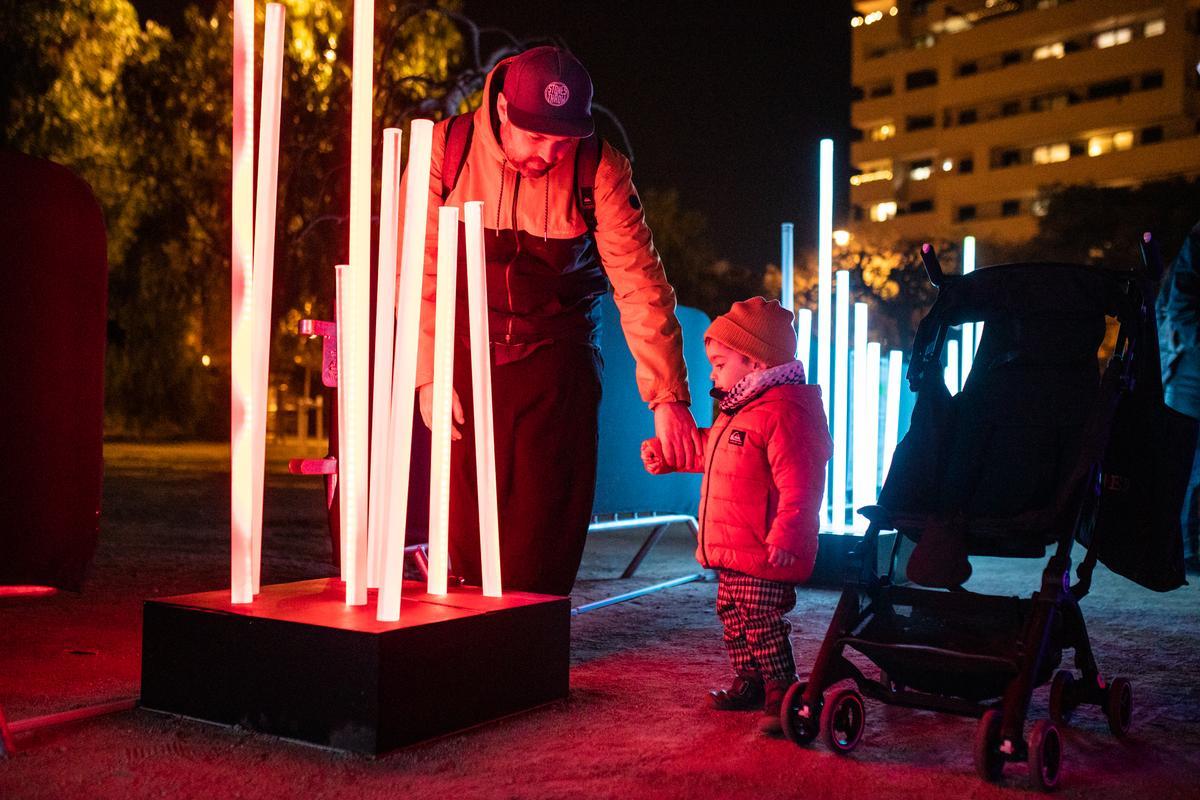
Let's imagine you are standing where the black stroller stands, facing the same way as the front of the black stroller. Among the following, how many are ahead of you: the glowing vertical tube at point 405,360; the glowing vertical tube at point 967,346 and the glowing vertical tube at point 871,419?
1

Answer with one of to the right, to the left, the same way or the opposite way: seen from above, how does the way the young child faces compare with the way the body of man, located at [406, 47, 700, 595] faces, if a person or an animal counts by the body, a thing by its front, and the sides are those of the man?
to the right

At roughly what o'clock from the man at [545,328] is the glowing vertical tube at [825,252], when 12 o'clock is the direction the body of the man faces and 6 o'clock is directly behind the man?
The glowing vertical tube is roughly at 7 o'clock from the man.

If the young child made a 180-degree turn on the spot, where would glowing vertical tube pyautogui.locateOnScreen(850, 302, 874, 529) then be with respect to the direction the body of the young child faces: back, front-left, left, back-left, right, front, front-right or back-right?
left

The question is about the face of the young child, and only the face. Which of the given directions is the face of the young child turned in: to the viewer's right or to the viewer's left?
to the viewer's left

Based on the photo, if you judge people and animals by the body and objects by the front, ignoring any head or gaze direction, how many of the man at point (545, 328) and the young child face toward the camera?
1

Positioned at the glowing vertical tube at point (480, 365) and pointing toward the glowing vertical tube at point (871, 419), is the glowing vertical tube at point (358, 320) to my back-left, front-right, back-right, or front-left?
back-left

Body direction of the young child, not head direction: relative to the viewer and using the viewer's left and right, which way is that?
facing to the left of the viewer

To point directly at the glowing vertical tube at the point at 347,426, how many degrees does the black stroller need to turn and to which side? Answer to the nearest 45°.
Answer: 0° — it already faces it

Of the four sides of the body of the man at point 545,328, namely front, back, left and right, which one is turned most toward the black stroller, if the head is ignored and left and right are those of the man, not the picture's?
left

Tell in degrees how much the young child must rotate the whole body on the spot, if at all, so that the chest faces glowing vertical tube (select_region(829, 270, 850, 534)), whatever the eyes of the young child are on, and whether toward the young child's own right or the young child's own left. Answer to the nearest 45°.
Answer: approximately 90° to the young child's own right

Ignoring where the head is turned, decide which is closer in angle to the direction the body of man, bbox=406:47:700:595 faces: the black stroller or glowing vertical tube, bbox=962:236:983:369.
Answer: the black stroller
